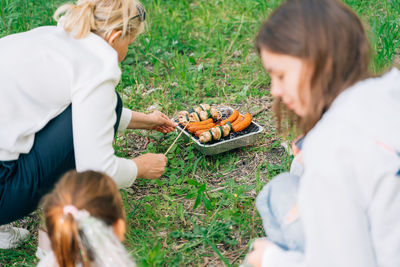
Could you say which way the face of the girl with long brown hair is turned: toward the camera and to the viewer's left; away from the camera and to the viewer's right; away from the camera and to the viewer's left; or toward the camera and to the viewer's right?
toward the camera and to the viewer's left

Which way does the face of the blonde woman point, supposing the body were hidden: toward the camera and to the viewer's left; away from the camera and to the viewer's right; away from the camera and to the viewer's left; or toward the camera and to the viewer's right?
away from the camera and to the viewer's right

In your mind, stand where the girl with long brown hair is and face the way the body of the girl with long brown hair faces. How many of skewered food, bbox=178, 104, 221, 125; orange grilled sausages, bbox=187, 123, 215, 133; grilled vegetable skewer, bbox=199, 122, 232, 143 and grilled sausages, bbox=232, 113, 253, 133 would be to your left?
0

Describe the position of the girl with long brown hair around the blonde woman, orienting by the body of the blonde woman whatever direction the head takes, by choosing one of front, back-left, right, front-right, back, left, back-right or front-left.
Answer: front-right

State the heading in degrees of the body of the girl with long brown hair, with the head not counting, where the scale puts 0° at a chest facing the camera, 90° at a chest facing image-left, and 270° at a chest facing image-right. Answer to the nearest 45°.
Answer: approximately 90°

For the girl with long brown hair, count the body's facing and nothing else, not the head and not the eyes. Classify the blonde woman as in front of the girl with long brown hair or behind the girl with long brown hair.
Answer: in front

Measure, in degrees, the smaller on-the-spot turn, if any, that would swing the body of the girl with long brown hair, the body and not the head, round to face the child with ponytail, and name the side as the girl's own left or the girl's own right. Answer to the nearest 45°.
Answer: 0° — they already face them

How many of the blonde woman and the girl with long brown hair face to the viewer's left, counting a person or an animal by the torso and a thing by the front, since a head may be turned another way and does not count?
1

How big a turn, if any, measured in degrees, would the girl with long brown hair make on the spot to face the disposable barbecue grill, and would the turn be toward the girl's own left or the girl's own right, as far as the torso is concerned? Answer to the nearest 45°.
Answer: approximately 45° to the girl's own right

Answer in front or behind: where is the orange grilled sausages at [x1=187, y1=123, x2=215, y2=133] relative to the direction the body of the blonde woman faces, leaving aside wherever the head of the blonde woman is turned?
in front

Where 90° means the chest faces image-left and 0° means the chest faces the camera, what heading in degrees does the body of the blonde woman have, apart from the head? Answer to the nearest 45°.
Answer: approximately 270°

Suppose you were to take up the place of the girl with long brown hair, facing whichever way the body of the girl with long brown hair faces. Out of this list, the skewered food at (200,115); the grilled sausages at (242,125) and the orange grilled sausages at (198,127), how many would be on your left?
0
